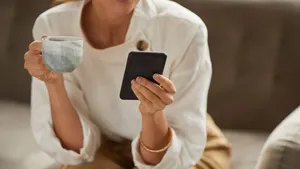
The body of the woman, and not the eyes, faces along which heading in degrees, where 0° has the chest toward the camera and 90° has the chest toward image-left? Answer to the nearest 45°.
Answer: approximately 0°

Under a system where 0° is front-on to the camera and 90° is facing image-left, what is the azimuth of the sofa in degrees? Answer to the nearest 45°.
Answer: approximately 0°
